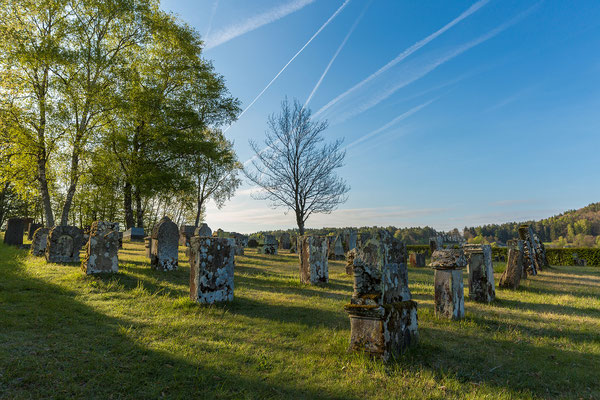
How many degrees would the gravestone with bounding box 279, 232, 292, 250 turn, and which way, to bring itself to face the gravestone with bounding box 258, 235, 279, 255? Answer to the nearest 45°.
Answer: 0° — it already faces it

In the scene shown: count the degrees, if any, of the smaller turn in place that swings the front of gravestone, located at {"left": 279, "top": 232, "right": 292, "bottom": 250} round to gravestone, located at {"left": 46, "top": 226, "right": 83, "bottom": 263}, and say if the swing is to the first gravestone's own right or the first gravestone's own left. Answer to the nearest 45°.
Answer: approximately 45° to the first gravestone's own right

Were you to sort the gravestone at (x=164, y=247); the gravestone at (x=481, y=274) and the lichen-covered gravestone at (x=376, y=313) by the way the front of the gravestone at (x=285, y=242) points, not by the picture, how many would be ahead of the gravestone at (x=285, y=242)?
3

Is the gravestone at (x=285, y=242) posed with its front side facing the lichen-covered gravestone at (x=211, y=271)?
yes

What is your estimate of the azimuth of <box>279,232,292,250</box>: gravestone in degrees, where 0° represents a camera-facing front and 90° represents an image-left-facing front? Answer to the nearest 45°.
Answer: approximately 0°

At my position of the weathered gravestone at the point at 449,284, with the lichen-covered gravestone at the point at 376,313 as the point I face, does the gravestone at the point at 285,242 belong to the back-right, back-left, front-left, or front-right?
back-right
